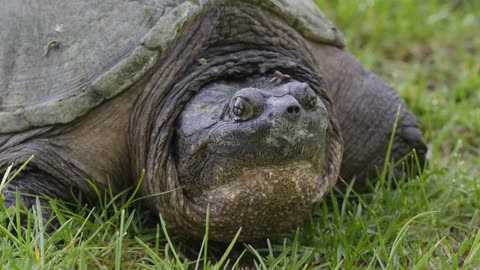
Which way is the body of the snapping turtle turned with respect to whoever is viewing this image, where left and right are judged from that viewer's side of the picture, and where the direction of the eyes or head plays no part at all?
facing the viewer and to the right of the viewer
